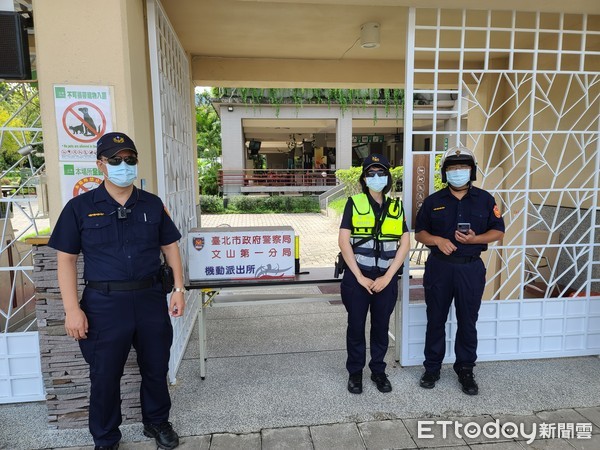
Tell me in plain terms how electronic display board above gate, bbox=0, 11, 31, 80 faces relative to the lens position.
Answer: facing the viewer and to the left of the viewer

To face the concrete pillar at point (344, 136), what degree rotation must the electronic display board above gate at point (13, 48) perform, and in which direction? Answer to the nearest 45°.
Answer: approximately 180°

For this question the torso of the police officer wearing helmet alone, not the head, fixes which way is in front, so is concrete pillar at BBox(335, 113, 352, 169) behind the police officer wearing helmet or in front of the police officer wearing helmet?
behind

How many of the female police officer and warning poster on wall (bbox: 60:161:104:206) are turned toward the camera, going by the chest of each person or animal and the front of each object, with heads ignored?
2

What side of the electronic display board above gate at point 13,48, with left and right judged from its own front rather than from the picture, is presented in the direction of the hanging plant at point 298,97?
back

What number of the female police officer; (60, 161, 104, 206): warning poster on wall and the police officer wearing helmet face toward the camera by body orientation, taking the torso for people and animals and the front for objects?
3

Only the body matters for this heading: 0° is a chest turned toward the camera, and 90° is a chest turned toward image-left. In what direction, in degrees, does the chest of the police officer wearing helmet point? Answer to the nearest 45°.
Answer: approximately 0°

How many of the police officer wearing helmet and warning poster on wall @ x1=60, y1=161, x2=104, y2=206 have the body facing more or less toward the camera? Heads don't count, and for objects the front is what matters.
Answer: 2
